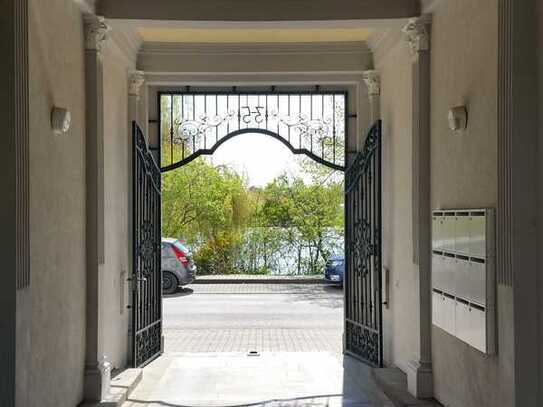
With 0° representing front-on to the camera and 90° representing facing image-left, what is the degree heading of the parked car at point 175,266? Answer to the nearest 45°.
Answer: approximately 90°

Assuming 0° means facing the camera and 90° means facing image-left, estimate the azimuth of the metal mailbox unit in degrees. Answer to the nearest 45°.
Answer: approximately 45°

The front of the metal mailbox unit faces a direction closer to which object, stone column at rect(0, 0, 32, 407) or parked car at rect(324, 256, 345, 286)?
the stone column

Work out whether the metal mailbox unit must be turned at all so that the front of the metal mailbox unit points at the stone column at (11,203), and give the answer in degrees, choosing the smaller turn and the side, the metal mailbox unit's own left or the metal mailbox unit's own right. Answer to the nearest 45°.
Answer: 0° — it already faces it

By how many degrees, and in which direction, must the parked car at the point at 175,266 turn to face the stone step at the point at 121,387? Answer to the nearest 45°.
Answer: approximately 90° to its left

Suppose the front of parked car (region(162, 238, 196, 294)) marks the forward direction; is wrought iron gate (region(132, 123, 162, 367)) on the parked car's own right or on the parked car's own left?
on the parked car's own left
